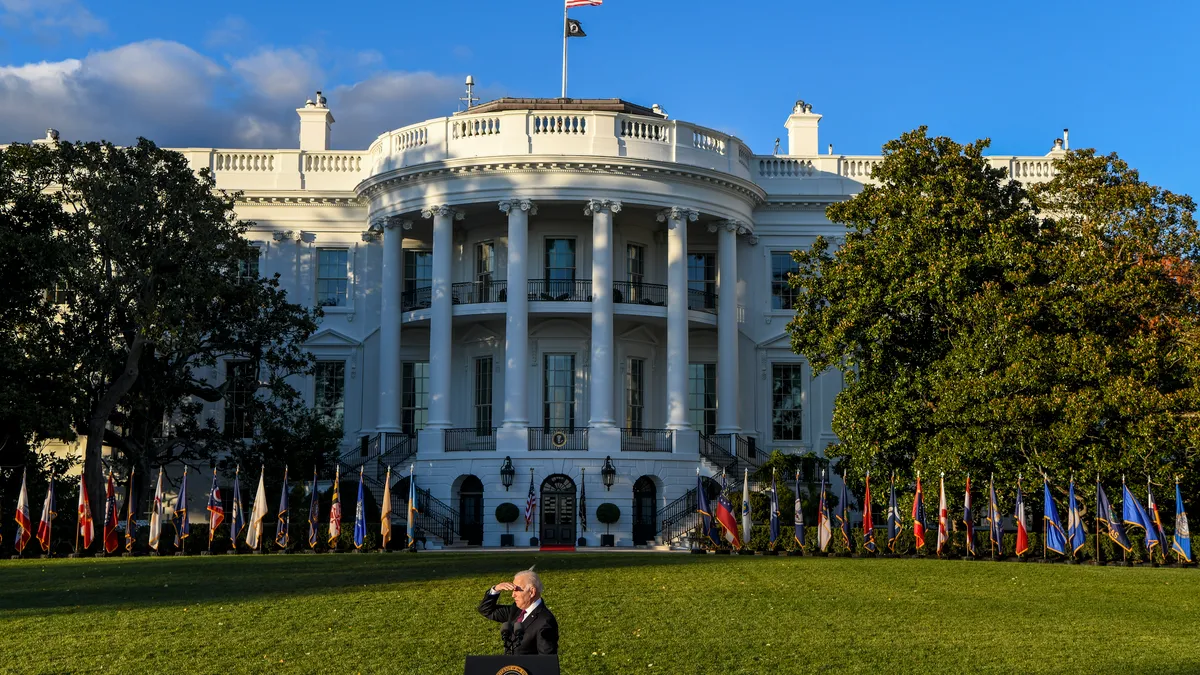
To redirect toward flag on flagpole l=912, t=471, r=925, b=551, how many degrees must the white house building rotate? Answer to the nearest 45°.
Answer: approximately 45° to its left

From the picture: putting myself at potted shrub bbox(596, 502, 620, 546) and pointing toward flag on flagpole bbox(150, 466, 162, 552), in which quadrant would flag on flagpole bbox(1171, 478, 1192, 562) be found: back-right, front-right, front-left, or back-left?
back-left

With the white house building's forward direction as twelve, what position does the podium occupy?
The podium is roughly at 12 o'clock from the white house building.

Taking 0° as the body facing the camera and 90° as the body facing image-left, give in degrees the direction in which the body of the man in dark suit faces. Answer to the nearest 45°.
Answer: approximately 45°

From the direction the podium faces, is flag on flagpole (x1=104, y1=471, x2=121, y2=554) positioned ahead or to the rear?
to the rear

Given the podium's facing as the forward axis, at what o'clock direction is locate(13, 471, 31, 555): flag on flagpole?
The flag on flagpole is roughly at 5 o'clock from the podium.

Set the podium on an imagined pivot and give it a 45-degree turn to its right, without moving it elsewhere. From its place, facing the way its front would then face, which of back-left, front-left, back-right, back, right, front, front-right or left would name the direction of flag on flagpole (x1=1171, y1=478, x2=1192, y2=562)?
back

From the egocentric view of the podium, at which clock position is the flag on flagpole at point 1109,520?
The flag on flagpole is roughly at 7 o'clock from the podium.

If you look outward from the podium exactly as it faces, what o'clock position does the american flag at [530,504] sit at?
The american flag is roughly at 6 o'clock from the podium.

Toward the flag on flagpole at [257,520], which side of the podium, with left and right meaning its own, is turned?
back

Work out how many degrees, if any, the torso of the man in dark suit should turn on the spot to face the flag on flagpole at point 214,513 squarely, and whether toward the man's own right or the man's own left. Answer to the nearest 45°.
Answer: approximately 135° to the man's own right

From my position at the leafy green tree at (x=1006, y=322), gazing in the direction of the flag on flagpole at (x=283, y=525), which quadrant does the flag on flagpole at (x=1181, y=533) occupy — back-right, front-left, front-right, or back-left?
back-left

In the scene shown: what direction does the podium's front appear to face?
toward the camera

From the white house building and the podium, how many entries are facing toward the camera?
2

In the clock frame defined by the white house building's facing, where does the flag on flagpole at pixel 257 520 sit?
The flag on flagpole is roughly at 1 o'clock from the white house building.

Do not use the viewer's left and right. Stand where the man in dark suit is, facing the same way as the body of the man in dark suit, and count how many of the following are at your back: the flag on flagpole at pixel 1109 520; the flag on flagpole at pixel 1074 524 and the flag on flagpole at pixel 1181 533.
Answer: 3

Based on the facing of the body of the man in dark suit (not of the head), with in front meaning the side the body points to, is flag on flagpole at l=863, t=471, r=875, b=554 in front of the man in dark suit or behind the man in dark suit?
behind

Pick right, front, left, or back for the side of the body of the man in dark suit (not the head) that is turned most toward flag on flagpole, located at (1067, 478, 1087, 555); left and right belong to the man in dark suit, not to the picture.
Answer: back

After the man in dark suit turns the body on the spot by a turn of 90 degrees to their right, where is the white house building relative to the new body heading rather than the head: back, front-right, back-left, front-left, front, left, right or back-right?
front-right
